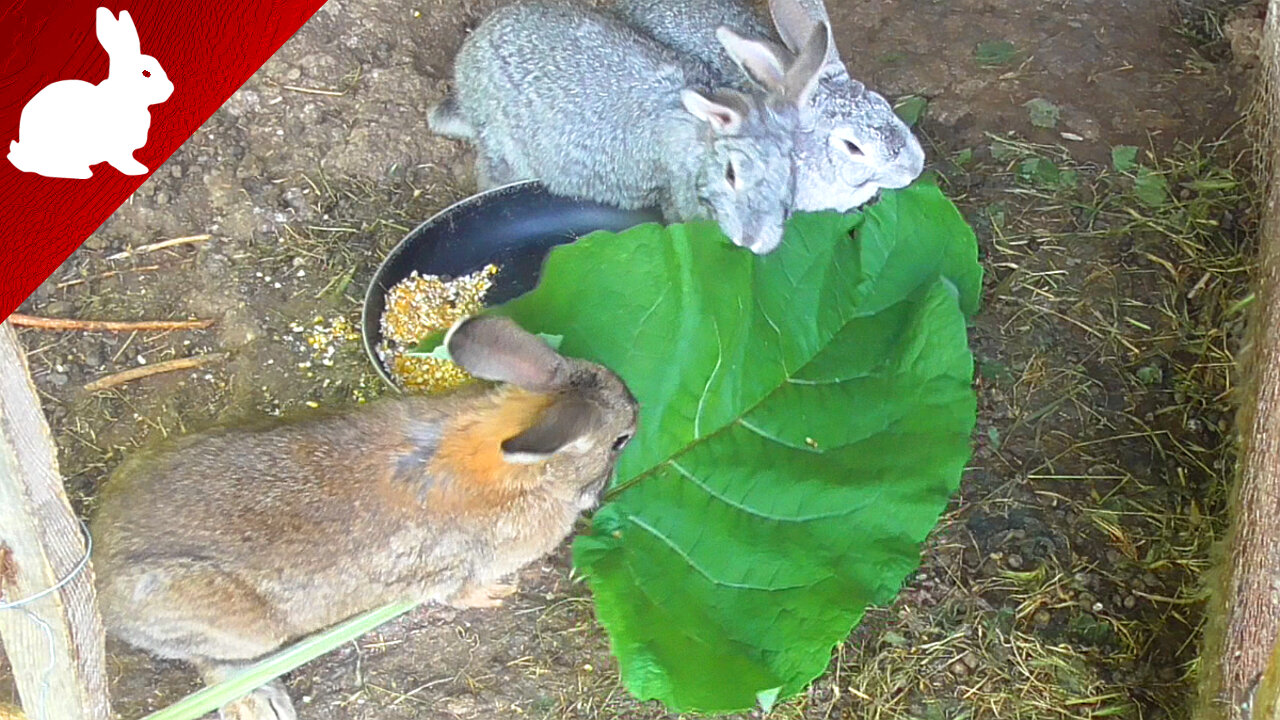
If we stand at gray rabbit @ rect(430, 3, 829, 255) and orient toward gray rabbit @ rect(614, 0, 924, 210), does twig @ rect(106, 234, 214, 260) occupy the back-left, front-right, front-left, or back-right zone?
back-right

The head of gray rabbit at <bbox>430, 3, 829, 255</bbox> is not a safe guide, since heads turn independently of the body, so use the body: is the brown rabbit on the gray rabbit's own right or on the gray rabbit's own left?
on the gray rabbit's own right

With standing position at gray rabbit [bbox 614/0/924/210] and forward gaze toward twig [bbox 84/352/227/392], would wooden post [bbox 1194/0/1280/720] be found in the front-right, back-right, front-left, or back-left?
back-left

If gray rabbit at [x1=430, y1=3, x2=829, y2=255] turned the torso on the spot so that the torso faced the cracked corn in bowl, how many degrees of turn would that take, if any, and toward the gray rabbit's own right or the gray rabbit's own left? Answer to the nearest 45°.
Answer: approximately 90° to the gray rabbit's own right

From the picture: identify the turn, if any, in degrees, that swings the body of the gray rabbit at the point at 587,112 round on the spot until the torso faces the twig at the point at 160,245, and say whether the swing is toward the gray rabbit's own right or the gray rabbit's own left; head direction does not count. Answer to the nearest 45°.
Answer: approximately 135° to the gray rabbit's own right

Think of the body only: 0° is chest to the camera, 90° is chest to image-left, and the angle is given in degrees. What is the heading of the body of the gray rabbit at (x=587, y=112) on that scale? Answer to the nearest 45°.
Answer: approximately 315°

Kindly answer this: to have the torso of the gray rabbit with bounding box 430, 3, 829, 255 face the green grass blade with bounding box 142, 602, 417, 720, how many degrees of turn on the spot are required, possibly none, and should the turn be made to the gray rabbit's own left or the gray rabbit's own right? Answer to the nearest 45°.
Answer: approximately 90° to the gray rabbit's own right

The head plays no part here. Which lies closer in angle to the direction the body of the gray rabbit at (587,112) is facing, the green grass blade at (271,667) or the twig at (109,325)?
the green grass blade

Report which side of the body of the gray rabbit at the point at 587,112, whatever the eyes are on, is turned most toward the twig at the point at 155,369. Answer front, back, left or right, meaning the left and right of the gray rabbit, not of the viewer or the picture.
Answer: right
